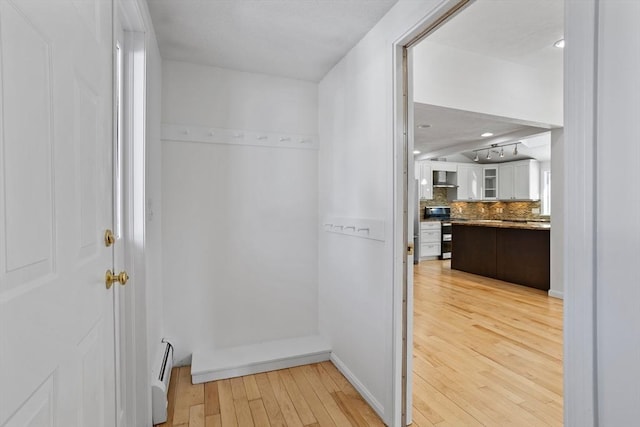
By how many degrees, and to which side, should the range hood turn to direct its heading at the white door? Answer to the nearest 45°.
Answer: approximately 45° to its right

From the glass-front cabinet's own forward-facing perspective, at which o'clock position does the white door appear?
The white door is roughly at 12 o'clock from the glass-front cabinet.

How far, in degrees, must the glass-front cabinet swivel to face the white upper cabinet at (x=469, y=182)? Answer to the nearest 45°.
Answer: approximately 45° to its right

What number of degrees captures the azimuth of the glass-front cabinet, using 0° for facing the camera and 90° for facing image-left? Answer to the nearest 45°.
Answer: approximately 0°

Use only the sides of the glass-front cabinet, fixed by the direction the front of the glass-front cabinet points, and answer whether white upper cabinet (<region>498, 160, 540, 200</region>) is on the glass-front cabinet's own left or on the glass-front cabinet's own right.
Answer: on the glass-front cabinet's own left

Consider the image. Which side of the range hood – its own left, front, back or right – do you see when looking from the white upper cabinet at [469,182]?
left

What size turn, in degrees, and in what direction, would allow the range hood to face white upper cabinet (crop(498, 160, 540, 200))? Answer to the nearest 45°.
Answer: approximately 45° to its left

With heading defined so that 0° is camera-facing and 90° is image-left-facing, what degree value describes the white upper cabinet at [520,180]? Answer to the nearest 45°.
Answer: approximately 45°

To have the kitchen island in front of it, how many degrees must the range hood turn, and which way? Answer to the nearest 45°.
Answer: approximately 45° to its right
